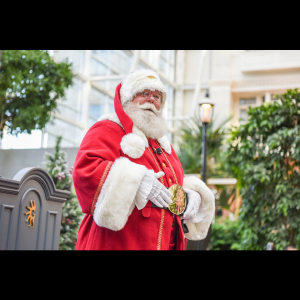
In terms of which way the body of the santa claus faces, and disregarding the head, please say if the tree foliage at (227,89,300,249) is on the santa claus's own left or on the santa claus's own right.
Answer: on the santa claus's own left

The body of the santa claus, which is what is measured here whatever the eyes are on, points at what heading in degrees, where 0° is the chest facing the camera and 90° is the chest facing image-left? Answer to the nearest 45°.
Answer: approximately 315°

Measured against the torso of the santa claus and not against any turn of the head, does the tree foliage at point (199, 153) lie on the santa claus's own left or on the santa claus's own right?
on the santa claus's own left

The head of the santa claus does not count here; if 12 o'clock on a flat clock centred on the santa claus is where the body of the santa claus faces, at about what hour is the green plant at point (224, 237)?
The green plant is roughly at 8 o'clock from the santa claus.
